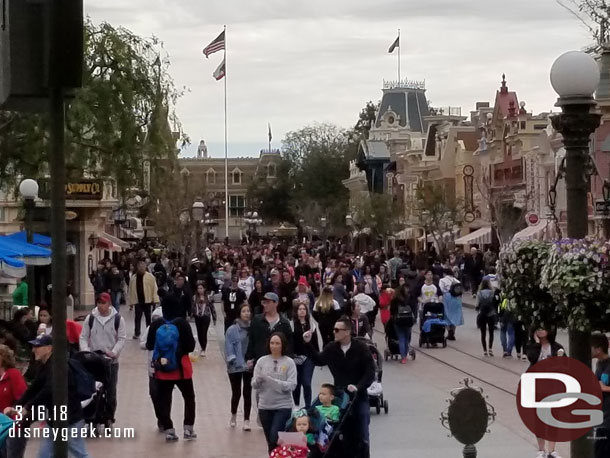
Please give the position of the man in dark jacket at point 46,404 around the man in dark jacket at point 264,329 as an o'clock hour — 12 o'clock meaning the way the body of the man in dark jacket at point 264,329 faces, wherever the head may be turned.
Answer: the man in dark jacket at point 46,404 is roughly at 1 o'clock from the man in dark jacket at point 264,329.

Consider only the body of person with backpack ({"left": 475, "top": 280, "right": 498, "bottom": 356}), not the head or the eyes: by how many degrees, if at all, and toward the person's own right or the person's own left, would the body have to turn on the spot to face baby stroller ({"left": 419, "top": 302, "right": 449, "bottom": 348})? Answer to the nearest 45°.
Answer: approximately 45° to the person's own left

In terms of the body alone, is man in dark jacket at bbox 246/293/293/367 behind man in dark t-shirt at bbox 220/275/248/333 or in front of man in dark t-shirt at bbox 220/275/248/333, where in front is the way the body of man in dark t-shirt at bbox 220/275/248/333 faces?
in front
